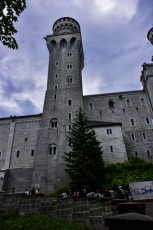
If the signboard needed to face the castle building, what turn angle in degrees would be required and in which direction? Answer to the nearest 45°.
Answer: approximately 135° to its right

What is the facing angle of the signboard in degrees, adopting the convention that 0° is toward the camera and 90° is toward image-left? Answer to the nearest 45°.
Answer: approximately 0°

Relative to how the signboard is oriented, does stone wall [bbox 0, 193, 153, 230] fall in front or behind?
in front

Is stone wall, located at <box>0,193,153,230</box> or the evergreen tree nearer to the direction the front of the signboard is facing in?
the stone wall

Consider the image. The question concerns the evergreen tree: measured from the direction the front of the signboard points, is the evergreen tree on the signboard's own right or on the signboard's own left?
on the signboard's own right

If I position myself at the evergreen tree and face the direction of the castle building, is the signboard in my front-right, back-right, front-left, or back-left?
back-right

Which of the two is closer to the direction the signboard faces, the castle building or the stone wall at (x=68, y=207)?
the stone wall
